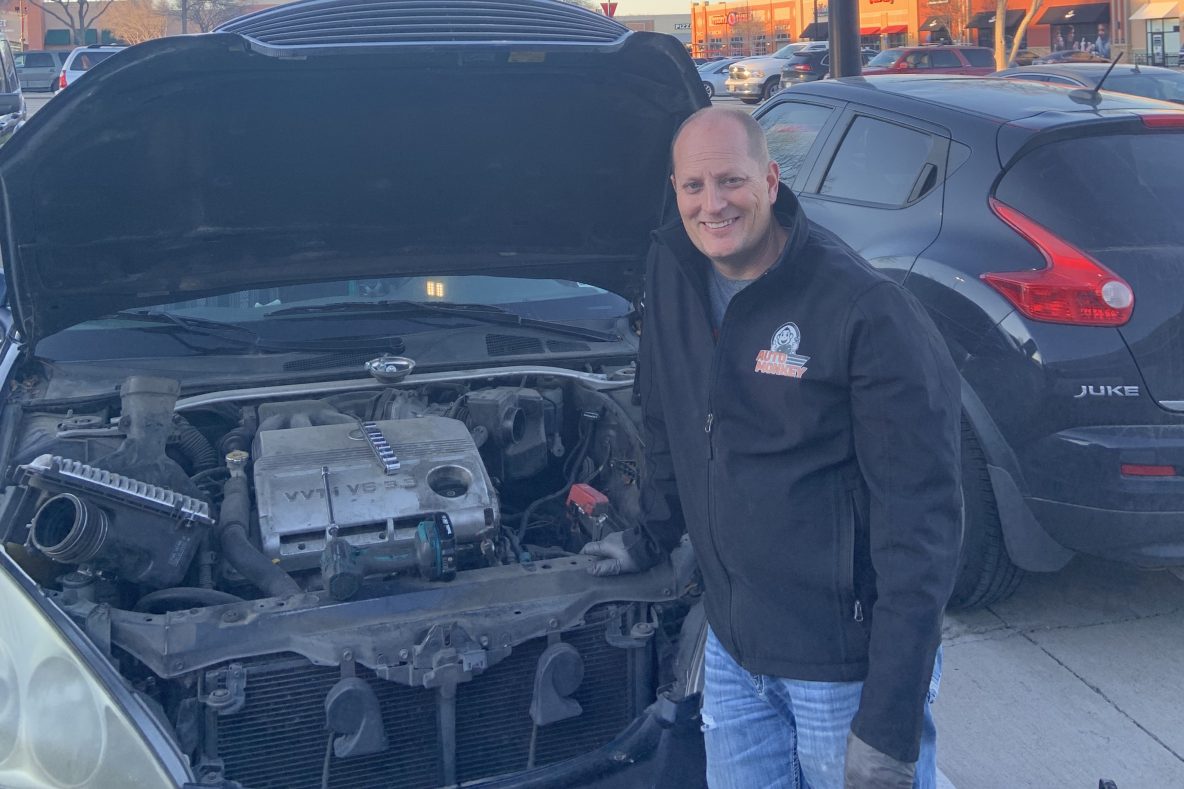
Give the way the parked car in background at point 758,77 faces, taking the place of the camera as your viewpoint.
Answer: facing the viewer and to the left of the viewer

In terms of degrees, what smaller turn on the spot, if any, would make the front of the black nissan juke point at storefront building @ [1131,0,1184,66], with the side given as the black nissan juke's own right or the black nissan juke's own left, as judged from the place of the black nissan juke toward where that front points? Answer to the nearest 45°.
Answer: approximately 45° to the black nissan juke's own right

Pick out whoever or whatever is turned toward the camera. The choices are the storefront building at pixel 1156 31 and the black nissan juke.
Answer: the storefront building

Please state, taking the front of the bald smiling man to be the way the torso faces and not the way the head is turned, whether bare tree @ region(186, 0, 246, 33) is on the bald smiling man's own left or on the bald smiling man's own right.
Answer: on the bald smiling man's own right

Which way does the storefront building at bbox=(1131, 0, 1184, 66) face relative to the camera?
toward the camera

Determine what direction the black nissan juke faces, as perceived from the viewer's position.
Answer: facing away from the viewer and to the left of the viewer

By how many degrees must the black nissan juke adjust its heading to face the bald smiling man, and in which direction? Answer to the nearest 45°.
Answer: approximately 135° to its left

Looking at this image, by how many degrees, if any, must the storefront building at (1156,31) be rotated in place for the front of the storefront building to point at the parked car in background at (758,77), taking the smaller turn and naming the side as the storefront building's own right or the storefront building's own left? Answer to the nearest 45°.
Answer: approximately 45° to the storefront building's own right

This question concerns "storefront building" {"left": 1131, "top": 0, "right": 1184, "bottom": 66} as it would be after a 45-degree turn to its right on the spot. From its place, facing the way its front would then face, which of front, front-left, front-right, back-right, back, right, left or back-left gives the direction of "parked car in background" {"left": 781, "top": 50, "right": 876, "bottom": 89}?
front

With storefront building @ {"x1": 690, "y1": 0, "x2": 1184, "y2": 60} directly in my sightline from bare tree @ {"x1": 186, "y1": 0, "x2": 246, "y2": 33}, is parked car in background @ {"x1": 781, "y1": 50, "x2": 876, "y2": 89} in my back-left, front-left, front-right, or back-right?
front-right

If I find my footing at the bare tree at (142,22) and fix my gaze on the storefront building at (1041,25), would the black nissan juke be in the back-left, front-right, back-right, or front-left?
front-right

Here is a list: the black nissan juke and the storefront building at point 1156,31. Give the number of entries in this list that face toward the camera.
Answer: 1

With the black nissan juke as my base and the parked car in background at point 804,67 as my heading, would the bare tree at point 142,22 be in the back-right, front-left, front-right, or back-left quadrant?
front-left

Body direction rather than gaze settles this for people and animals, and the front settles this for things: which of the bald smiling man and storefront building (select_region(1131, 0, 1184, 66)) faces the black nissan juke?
the storefront building

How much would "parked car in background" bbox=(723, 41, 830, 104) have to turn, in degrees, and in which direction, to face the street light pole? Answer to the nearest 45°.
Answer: approximately 45° to its left

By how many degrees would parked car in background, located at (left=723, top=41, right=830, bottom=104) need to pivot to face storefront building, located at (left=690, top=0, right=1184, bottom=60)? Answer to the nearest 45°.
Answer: approximately 180°
